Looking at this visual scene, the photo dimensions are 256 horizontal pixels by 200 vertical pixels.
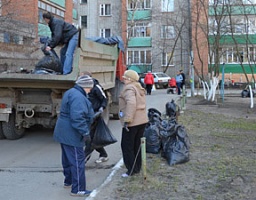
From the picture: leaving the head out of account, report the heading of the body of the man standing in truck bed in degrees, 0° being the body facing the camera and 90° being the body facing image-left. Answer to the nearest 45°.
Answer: approximately 90°

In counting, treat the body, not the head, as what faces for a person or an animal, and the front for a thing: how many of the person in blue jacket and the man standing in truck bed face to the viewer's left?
1

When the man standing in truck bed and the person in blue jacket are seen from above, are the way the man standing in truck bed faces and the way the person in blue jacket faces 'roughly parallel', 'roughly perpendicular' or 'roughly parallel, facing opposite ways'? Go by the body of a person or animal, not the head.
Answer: roughly parallel, facing opposite ways

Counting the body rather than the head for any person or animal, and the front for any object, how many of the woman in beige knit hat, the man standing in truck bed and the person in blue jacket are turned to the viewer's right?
1

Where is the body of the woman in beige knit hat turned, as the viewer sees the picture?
to the viewer's left

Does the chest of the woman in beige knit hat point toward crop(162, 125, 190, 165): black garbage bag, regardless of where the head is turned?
no

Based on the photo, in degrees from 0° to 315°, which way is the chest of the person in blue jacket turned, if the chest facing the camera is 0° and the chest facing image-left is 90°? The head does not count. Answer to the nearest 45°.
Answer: approximately 270°

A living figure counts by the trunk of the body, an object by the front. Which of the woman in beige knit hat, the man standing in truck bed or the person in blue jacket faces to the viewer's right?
the person in blue jacket

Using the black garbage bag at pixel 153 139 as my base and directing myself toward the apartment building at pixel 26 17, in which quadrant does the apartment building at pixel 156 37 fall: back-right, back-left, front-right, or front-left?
front-right

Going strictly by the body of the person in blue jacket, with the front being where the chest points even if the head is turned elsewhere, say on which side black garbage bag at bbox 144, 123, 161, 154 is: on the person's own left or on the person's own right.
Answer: on the person's own left

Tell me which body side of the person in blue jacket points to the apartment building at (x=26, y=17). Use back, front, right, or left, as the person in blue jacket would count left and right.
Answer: left

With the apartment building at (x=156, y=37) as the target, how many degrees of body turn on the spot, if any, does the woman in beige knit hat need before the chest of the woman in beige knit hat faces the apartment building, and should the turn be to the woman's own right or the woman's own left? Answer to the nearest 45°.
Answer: approximately 90° to the woman's own right

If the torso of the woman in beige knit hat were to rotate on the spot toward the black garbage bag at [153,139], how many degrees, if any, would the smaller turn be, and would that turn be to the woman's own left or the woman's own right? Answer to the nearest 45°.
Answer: approximately 90° to the woman's own right

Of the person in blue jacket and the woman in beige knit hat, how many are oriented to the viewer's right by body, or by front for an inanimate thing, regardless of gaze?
1
